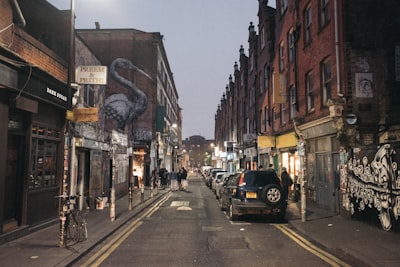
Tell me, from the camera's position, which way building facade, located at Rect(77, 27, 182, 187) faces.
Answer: facing to the right of the viewer

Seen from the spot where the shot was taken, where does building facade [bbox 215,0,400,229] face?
facing the viewer and to the left of the viewer

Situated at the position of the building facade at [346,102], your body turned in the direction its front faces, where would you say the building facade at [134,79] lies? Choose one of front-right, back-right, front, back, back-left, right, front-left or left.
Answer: right

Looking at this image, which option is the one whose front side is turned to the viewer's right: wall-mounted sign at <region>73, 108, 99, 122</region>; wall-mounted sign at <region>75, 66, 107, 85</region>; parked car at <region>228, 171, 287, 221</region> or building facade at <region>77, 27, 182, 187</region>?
the building facade

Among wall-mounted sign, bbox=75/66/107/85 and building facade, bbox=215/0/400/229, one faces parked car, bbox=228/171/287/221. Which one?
the building facade

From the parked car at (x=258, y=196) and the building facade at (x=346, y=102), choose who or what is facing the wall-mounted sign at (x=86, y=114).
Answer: the building facade

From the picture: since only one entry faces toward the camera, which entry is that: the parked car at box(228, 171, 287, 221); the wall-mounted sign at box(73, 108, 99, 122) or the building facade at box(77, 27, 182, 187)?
the wall-mounted sign

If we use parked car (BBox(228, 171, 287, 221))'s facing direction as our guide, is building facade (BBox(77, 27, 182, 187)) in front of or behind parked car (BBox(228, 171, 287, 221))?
in front

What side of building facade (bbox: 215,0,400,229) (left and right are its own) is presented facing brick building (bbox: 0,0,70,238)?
front

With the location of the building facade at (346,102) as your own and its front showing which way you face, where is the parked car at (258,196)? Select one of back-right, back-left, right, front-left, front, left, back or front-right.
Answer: front

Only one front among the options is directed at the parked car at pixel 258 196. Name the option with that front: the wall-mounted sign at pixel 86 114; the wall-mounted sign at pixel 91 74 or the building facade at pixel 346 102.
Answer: the building facade

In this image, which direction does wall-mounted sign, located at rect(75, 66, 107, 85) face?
toward the camera

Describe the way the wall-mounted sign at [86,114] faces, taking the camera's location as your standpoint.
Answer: facing the viewer

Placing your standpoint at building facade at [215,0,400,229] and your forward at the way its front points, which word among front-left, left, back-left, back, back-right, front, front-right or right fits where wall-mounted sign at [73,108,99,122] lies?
front

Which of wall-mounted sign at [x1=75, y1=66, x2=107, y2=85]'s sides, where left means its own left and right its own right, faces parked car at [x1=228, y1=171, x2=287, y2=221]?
left

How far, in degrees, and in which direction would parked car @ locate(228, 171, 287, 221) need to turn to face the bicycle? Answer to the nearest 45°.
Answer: approximately 135° to its left

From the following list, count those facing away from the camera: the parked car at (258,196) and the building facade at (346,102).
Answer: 1

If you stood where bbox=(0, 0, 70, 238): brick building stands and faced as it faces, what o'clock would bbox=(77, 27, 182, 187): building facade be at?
The building facade is roughly at 8 o'clock from the brick building.

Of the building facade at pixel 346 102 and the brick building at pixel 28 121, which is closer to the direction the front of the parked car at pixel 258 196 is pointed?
the building facade
